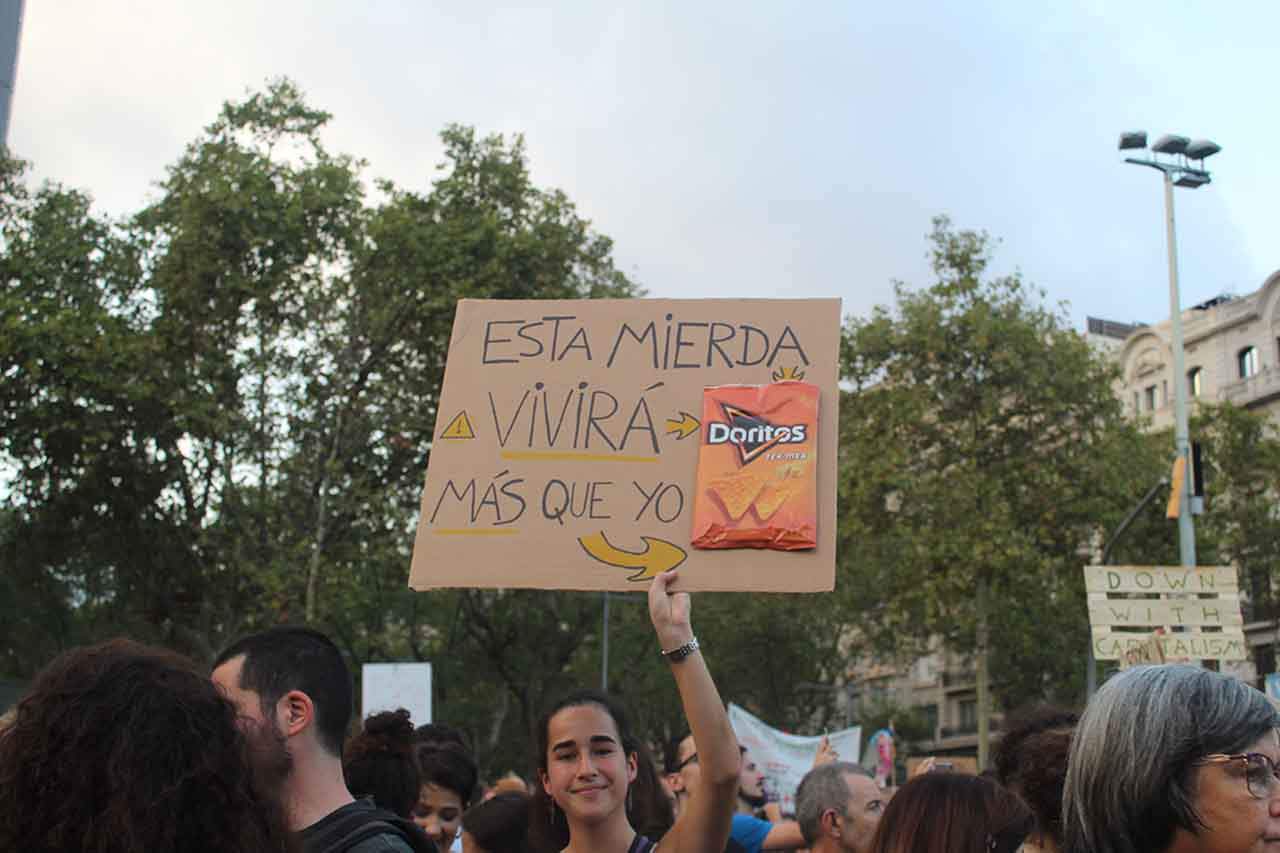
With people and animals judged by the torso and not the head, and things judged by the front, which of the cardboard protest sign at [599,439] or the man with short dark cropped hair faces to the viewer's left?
the man with short dark cropped hair

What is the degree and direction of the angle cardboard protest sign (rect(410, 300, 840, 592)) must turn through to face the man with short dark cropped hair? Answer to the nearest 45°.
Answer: approximately 45° to its right

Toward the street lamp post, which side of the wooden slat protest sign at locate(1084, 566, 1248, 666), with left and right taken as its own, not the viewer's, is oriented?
back

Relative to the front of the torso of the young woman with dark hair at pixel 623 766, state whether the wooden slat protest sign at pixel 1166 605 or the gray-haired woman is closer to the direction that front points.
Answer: the gray-haired woman

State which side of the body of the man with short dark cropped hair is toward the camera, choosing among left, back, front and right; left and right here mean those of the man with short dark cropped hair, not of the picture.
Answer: left

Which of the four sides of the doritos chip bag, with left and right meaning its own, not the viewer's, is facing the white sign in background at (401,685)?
back
